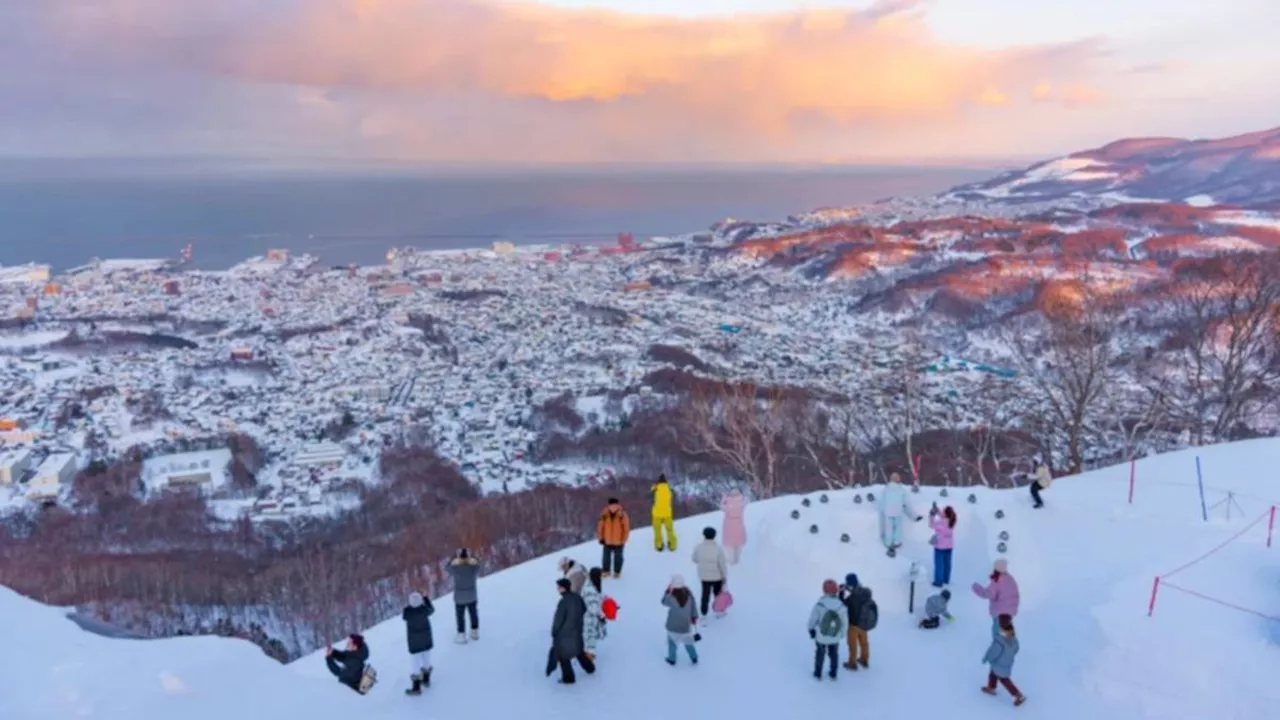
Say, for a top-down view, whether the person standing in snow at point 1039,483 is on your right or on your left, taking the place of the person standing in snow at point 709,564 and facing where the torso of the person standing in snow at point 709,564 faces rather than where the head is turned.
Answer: on your right

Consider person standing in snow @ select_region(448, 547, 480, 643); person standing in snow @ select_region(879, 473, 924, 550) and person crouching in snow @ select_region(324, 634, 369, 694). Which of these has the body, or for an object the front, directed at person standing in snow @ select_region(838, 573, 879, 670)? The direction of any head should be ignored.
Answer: person standing in snow @ select_region(879, 473, 924, 550)

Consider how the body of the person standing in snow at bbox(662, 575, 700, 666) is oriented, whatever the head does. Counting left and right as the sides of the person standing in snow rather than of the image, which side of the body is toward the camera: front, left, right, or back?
back

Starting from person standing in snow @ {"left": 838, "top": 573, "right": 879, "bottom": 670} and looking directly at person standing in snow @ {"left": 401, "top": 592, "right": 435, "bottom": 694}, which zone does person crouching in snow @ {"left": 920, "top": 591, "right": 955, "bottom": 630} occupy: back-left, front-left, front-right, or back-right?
back-right

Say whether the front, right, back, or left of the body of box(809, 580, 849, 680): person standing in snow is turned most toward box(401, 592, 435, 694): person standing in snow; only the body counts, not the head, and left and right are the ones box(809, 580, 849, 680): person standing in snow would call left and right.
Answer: left

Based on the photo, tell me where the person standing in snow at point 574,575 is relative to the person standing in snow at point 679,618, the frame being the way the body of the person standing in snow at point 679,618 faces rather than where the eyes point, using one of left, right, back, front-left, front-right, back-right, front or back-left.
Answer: left

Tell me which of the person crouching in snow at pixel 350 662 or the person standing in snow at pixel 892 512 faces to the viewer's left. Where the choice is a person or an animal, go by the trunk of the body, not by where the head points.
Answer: the person crouching in snow

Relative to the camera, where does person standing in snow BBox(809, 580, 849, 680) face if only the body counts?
away from the camera

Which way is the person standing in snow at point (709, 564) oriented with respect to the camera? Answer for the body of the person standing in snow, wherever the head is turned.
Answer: away from the camera
